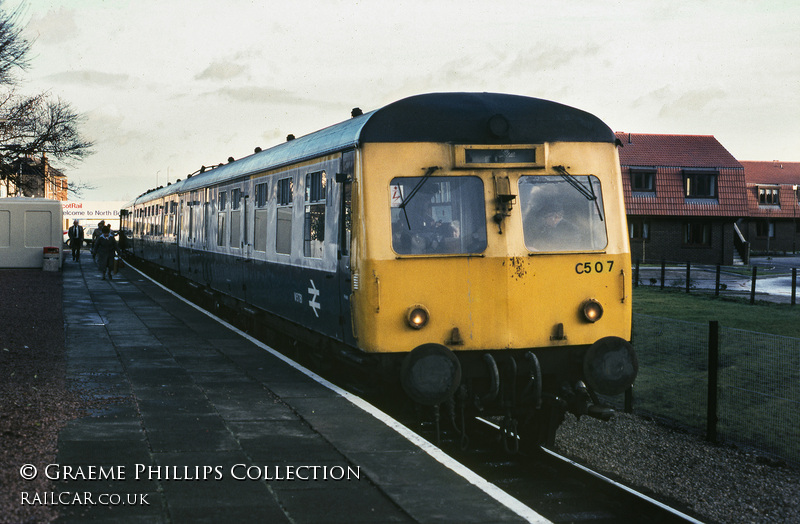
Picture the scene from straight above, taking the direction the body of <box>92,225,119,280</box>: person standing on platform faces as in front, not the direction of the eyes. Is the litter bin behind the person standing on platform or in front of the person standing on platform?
behind

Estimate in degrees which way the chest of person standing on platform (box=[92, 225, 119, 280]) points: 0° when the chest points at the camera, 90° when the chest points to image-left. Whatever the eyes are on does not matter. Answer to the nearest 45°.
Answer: approximately 0°

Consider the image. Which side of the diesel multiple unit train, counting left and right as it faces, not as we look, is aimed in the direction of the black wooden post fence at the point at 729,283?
left

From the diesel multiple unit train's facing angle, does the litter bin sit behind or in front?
behind

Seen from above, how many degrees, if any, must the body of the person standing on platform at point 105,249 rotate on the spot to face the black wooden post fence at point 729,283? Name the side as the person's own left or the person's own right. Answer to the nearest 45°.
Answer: approximately 45° to the person's own left

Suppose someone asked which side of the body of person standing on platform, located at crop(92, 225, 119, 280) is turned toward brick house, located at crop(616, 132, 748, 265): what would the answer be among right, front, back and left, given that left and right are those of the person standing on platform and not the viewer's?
left

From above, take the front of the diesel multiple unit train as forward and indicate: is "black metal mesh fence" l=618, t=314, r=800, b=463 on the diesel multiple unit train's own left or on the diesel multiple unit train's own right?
on the diesel multiple unit train's own left
